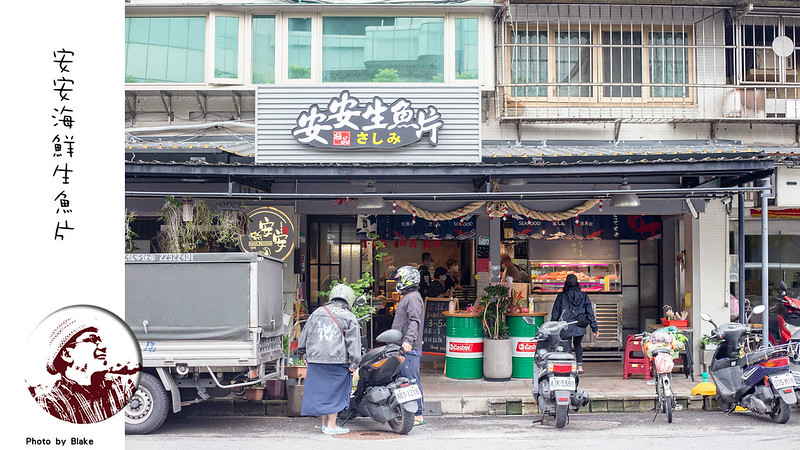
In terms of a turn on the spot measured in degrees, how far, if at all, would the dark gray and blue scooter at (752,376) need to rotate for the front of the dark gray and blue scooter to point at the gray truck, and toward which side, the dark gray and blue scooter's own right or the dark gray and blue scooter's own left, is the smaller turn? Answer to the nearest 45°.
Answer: approximately 90° to the dark gray and blue scooter's own left

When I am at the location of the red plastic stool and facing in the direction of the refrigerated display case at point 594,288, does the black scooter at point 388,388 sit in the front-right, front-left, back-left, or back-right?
back-left

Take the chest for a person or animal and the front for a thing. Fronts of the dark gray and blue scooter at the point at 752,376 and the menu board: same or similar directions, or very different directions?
very different directions

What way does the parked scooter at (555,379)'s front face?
away from the camera

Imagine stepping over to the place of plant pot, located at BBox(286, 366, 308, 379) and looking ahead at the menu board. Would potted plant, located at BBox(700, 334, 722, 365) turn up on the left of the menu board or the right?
right

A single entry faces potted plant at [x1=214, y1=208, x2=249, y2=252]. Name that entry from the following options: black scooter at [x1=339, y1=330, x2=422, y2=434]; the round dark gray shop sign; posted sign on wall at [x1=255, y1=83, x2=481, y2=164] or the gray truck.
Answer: the black scooter

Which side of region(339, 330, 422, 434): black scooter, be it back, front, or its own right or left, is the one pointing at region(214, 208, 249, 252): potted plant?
front

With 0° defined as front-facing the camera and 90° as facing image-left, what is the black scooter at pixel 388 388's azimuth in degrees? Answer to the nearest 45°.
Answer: approximately 135°

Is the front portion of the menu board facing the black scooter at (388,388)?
yes
